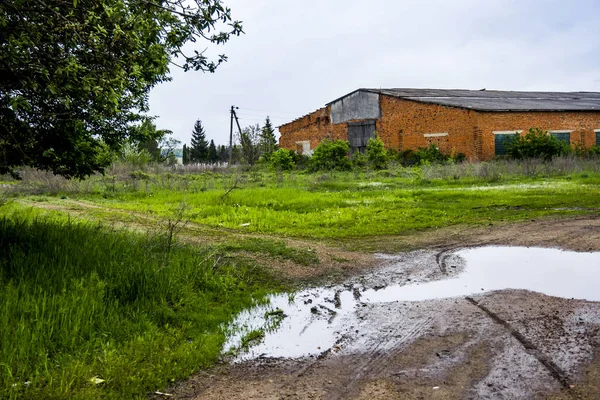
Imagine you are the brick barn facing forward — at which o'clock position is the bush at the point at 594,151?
The bush is roughly at 8 o'clock from the brick barn.

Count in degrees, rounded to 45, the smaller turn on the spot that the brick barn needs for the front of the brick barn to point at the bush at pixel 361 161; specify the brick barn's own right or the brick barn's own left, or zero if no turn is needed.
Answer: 0° — it already faces it

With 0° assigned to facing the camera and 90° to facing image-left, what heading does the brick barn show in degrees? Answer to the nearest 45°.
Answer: approximately 45°

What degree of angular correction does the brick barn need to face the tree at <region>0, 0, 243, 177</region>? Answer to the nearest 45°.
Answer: approximately 45° to its left
